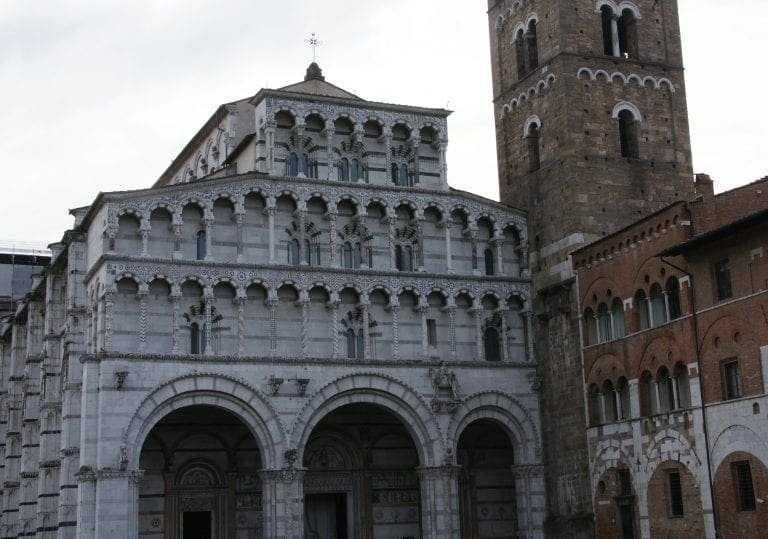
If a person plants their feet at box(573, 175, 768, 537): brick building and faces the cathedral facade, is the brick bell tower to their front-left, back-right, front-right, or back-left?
front-right

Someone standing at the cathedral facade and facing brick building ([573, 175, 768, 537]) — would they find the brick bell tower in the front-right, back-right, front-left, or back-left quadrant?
front-left

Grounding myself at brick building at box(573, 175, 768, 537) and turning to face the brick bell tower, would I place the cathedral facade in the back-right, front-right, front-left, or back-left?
front-left

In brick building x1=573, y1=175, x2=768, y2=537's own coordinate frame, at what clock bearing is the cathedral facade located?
The cathedral facade is roughly at 2 o'clock from the brick building.

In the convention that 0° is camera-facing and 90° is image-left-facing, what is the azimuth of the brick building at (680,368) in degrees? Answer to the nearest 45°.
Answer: approximately 45°
